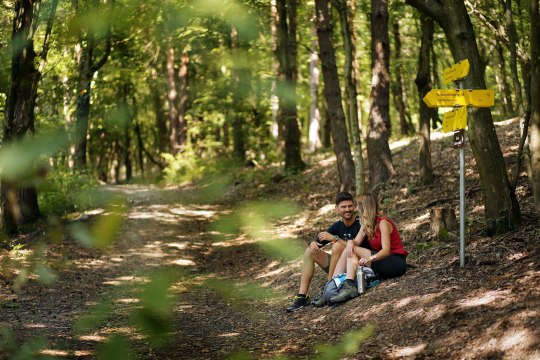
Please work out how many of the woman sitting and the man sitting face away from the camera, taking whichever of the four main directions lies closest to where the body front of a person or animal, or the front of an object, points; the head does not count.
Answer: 0

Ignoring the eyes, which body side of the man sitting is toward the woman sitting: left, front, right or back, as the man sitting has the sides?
left

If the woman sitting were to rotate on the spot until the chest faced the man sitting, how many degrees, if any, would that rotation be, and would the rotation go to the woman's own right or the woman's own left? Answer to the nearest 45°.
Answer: approximately 45° to the woman's own right

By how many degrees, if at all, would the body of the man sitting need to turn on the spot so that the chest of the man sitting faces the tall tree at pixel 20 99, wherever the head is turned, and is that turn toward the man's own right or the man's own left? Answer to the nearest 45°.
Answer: approximately 90° to the man's own right

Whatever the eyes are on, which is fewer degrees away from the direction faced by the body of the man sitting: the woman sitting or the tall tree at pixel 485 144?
the woman sitting

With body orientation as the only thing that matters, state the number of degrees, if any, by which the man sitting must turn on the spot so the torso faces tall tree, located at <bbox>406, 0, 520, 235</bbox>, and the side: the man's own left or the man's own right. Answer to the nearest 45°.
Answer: approximately 135° to the man's own left

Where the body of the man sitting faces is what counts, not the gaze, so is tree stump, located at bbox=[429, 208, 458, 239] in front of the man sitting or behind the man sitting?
behind

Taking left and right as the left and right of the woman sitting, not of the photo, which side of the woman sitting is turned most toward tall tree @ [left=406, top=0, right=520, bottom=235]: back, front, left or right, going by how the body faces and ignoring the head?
back

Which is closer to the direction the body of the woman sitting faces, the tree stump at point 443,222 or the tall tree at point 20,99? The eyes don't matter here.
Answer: the tall tree

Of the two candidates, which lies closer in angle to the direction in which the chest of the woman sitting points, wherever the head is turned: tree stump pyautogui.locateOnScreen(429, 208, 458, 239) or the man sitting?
the man sitting

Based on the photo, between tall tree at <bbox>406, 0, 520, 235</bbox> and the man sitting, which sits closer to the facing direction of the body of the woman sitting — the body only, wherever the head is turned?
the man sitting
